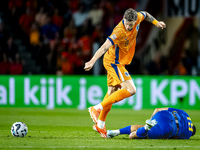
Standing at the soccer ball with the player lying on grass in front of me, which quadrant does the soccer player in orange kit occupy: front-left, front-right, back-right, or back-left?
front-left

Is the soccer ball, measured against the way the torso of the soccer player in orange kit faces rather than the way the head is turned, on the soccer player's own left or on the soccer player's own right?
on the soccer player's own right
